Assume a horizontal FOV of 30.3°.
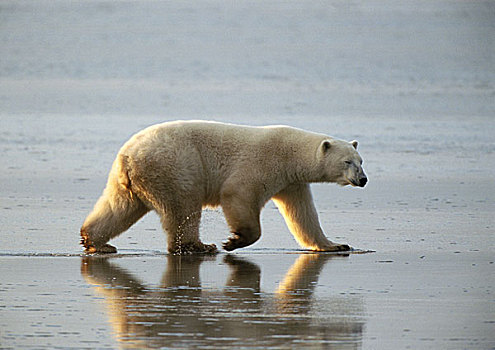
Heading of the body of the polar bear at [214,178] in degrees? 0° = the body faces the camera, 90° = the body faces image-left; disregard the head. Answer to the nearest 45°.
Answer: approximately 270°
